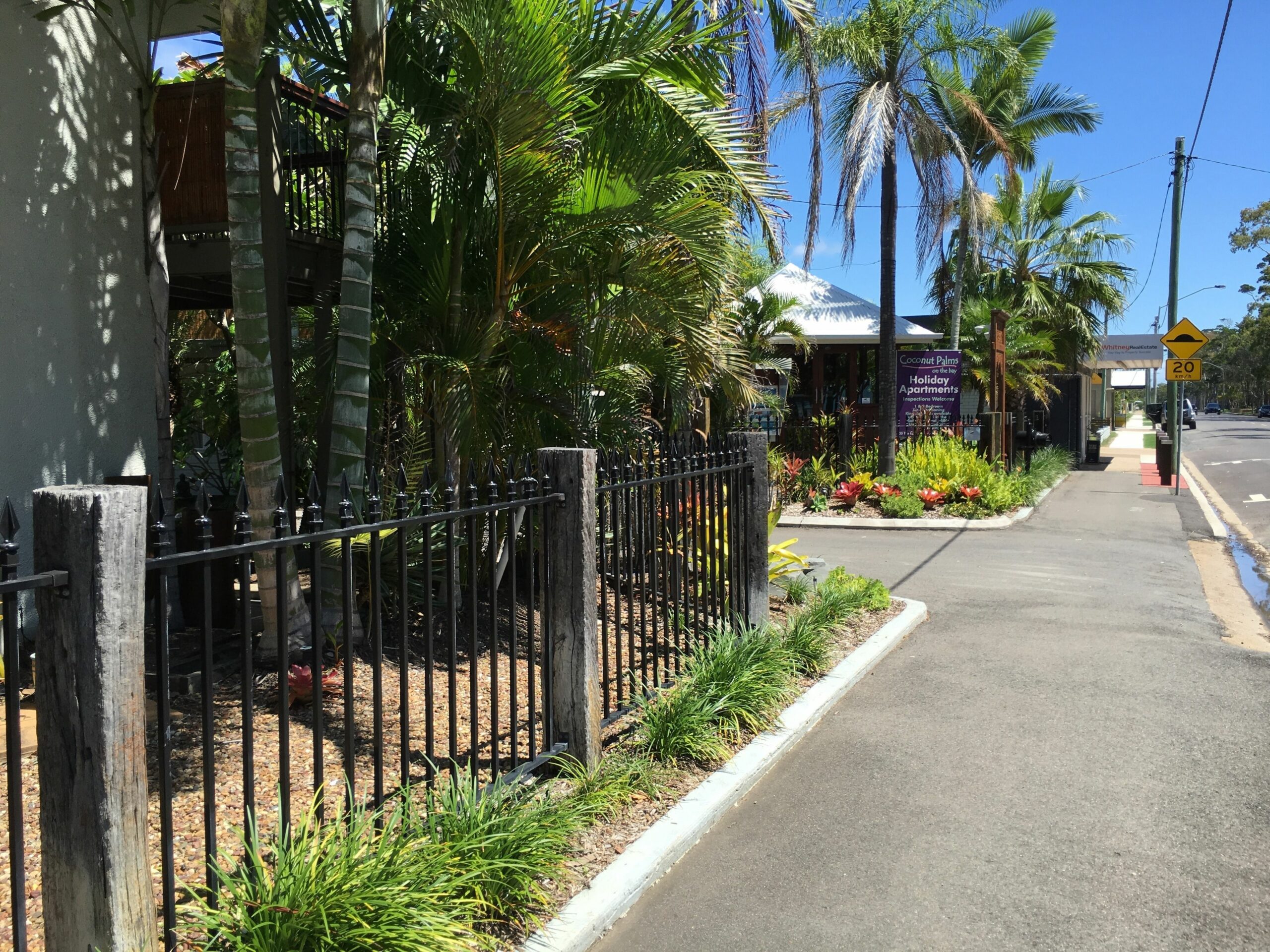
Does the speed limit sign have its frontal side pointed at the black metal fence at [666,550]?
yes

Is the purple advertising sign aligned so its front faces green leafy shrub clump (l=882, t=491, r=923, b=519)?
yes

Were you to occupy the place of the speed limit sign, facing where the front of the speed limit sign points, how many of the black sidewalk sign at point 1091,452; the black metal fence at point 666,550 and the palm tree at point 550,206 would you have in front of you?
2

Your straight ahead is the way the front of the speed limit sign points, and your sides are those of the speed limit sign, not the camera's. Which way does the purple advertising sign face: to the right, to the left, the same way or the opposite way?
the same way

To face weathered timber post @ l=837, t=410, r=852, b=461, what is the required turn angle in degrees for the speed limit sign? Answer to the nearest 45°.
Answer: approximately 45° to its right

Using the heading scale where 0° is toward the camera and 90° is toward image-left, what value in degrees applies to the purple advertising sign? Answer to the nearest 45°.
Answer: approximately 0°

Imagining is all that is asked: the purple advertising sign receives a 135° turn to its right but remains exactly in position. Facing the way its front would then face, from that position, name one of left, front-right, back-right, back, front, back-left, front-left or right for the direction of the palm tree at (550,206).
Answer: back-left

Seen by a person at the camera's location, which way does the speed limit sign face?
facing the viewer

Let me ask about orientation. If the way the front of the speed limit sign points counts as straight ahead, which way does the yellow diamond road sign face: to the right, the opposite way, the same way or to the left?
the same way

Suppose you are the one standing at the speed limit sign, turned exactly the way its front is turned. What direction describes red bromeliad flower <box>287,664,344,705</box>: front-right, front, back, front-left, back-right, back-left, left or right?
front

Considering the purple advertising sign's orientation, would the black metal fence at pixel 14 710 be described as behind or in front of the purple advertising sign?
in front

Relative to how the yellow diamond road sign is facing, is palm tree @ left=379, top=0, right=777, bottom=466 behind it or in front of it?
in front
